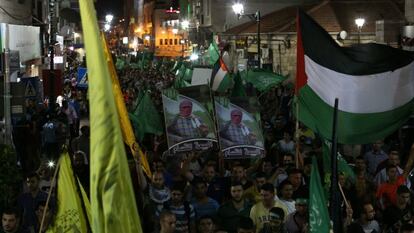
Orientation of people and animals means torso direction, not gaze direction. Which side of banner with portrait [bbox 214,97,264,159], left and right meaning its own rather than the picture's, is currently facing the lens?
front

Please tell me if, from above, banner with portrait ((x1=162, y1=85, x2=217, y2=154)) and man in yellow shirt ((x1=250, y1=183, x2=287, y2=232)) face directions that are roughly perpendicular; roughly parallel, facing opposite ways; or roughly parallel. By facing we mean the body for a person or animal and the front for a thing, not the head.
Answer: roughly parallel

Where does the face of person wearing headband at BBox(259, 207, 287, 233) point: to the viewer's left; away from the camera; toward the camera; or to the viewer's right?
toward the camera

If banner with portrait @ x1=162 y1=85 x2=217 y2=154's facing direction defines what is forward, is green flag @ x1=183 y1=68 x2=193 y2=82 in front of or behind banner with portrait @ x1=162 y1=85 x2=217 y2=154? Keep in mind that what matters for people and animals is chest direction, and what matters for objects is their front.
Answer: behind

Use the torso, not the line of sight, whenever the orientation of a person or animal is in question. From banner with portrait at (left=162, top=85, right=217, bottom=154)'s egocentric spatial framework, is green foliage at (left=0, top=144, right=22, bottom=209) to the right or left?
on its right

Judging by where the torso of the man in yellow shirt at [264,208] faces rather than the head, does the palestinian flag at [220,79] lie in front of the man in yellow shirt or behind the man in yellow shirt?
behind

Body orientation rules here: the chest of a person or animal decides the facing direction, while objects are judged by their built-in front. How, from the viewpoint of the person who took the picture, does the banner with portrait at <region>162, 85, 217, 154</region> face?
facing the viewer

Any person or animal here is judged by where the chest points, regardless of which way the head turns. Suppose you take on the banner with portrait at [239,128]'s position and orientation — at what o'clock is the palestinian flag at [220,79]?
The palestinian flag is roughly at 6 o'clock from the banner with portrait.

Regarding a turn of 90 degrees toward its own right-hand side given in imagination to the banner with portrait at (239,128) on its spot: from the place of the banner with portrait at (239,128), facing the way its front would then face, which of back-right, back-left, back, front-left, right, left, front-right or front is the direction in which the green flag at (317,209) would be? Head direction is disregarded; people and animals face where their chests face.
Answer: left

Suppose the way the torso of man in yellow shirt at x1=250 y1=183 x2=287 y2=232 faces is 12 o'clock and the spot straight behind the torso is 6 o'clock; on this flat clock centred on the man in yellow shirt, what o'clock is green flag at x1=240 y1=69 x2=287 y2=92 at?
The green flag is roughly at 6 o'clock from the man in yellow shirt.

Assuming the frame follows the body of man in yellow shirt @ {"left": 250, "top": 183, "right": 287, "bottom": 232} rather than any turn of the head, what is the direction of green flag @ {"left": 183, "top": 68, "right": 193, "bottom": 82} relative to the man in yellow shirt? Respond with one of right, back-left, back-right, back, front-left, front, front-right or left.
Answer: back

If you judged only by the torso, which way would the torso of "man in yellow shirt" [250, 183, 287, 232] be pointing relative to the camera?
toward the camera

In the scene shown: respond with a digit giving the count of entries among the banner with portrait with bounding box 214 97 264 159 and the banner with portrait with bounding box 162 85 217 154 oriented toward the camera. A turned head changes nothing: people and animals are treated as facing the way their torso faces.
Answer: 2

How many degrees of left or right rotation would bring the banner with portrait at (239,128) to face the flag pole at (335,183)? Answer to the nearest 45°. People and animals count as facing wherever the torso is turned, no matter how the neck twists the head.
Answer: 0° — it already faces it

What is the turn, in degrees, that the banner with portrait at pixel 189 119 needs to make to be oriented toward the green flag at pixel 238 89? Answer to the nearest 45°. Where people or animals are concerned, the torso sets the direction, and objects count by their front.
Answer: approximately 180°

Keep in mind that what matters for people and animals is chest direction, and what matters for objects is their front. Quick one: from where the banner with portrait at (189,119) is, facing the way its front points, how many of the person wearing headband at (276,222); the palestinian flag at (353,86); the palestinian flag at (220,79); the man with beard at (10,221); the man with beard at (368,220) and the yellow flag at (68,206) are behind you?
1

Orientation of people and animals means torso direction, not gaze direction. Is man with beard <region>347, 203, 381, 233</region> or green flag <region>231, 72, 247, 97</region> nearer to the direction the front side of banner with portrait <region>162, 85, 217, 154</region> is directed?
the man with beard

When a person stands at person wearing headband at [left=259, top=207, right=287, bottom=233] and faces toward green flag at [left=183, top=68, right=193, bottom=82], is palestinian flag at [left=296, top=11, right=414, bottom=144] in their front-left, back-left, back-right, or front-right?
front-right

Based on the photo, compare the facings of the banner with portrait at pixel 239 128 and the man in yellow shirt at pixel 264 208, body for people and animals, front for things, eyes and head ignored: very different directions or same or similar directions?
same or similar directions
